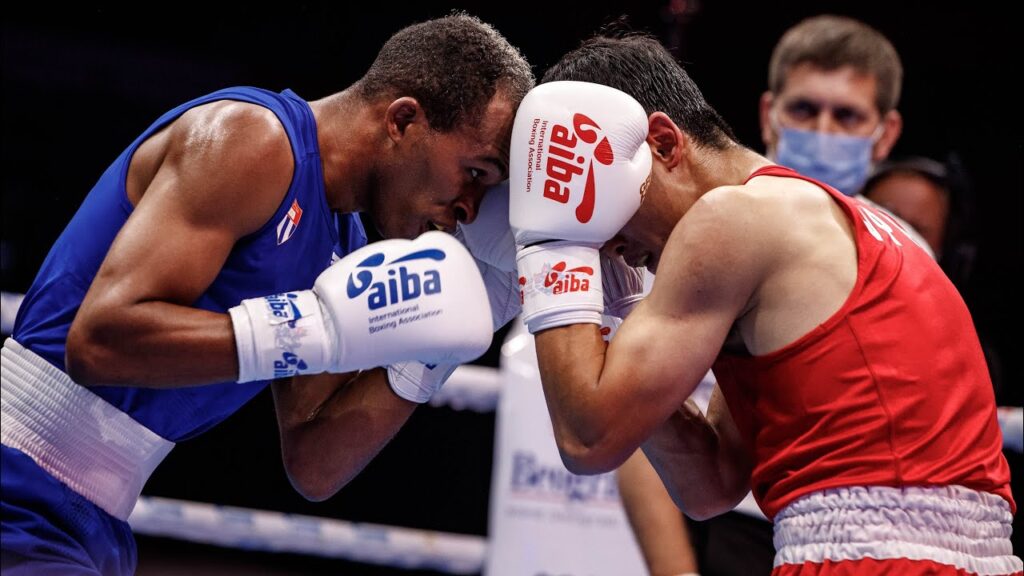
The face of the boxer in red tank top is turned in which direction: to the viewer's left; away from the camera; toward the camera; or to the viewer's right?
to the viewer's left

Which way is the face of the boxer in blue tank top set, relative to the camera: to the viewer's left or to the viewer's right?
to the viewer's right

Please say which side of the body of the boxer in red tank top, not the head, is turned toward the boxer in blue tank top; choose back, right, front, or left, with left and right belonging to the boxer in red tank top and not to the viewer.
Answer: front

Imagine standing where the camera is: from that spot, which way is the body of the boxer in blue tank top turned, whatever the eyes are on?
to the viewer's right

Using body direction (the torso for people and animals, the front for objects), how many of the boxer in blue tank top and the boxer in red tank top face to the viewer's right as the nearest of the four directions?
1

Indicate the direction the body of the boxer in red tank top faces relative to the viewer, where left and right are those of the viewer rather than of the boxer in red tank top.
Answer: facing to the left of the viewer

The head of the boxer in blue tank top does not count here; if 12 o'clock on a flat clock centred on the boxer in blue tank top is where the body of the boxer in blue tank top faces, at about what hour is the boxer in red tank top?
The boxer in red tank top is roughly at 1 o'clock from the boxer in blue tank top.
